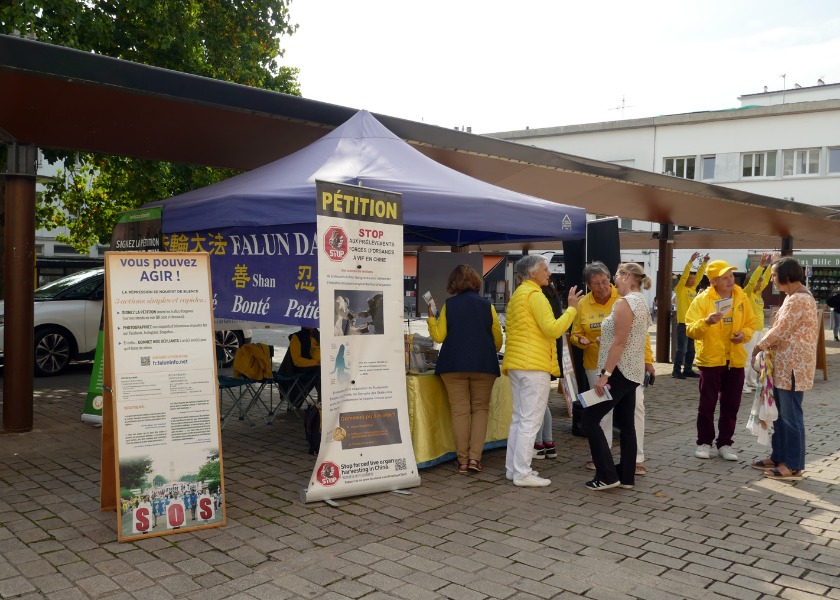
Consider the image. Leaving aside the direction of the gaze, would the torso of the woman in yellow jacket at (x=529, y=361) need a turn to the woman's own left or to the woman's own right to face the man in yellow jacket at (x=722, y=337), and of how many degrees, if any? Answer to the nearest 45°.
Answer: approximately 45° to the woman's own left

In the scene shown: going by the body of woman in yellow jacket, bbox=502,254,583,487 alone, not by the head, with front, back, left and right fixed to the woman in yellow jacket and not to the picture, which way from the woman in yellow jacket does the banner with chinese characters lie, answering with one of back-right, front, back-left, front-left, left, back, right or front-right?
back

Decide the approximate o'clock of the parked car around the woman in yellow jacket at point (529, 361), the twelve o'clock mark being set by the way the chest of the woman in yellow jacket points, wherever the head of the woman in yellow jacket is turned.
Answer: The parked car is roughly at 7 o'clock from the woman in yellow jacket.

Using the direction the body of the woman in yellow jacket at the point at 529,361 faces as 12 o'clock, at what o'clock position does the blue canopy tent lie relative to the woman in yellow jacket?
The blue canopy tent is roughly at 8 o'clock from the woman in yellow jacket.

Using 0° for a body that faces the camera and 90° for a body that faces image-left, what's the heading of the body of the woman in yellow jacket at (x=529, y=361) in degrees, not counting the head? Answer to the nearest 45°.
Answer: approximately 270°

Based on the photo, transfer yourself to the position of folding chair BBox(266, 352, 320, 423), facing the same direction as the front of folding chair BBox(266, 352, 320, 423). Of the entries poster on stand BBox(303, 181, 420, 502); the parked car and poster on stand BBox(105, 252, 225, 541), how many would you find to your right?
2

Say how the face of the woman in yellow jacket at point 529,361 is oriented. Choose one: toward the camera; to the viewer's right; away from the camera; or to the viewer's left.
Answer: to the viewer's right
